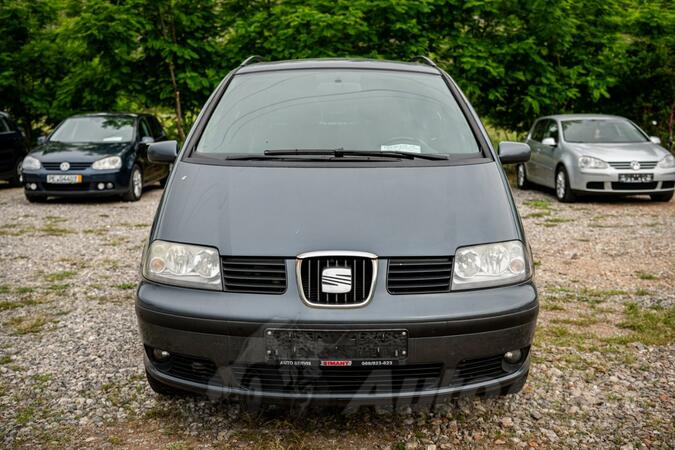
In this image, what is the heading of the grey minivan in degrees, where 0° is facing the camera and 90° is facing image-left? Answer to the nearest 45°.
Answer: approximately 0°

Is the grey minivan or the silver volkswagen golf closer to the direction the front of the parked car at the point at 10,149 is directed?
the grey minivan

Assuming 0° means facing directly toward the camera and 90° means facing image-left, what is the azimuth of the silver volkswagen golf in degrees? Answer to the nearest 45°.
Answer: approximately 315°

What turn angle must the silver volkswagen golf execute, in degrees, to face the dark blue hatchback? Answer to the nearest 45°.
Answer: approximately 135° to its right

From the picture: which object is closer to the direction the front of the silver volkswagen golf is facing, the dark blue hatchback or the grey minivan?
the grey minivan

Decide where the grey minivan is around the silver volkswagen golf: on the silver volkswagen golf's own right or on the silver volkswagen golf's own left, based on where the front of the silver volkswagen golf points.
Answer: on the silver volkswagen golf's own right

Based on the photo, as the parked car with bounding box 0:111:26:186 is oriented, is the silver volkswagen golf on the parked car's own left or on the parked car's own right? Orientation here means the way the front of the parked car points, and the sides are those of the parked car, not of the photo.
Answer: on the parked car's own left
